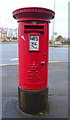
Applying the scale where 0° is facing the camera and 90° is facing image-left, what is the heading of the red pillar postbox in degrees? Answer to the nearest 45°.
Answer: approximately 0°
